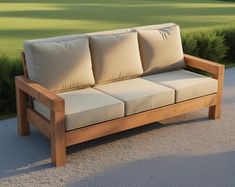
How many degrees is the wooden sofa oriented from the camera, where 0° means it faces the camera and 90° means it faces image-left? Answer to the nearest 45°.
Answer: approximately 315°

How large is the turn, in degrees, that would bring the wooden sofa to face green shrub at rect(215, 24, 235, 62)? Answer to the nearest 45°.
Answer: approximately 90° to its left
